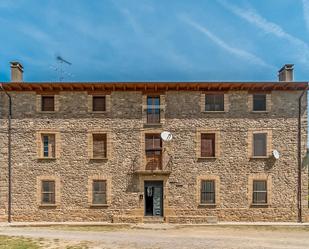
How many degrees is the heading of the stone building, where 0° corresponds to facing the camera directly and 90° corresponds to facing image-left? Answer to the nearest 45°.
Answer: approximately 0°
